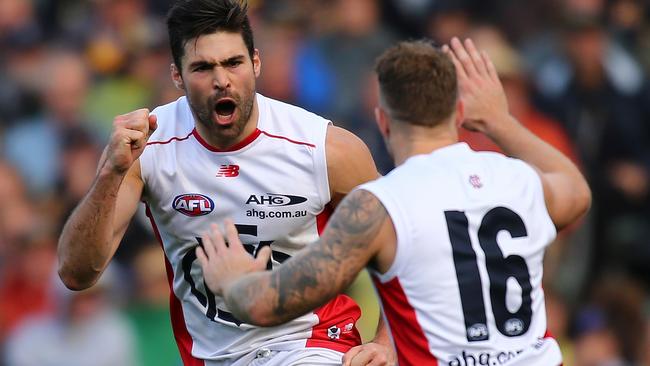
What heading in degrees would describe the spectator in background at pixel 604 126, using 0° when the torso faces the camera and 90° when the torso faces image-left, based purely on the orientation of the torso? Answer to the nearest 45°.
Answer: approximately 0°

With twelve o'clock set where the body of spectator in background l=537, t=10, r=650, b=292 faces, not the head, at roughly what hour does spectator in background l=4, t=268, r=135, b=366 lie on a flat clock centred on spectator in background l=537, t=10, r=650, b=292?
spectator in background l=4, t=268, r=135, b=366 is roughly at 2 o'clock from spectator in background l=537, t=10, r=650, b=292.

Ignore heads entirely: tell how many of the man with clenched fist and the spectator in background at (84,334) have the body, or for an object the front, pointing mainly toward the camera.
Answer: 2

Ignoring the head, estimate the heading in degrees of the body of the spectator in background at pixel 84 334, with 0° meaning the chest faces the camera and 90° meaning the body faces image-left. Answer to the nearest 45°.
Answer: approximately 0°

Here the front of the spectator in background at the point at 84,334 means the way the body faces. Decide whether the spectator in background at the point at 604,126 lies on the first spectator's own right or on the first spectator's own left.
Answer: on the first spectator's own left
